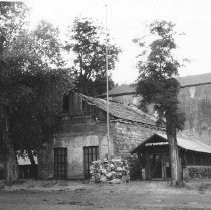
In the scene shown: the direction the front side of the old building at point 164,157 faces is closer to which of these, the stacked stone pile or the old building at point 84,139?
the stacked stone pile

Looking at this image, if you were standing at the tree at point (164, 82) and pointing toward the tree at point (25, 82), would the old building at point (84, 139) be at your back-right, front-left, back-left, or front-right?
front-right

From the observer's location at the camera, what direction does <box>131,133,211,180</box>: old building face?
facing the viewer

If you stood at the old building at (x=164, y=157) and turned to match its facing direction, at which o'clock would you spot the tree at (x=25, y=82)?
The tree is roughly at 2 o'clock from the old building.

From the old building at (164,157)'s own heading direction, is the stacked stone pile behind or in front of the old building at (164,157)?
in front

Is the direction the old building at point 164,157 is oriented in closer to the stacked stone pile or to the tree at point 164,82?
the tree

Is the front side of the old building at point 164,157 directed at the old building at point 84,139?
no

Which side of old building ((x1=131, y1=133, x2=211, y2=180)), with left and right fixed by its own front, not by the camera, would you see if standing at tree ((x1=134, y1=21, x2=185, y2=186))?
front
